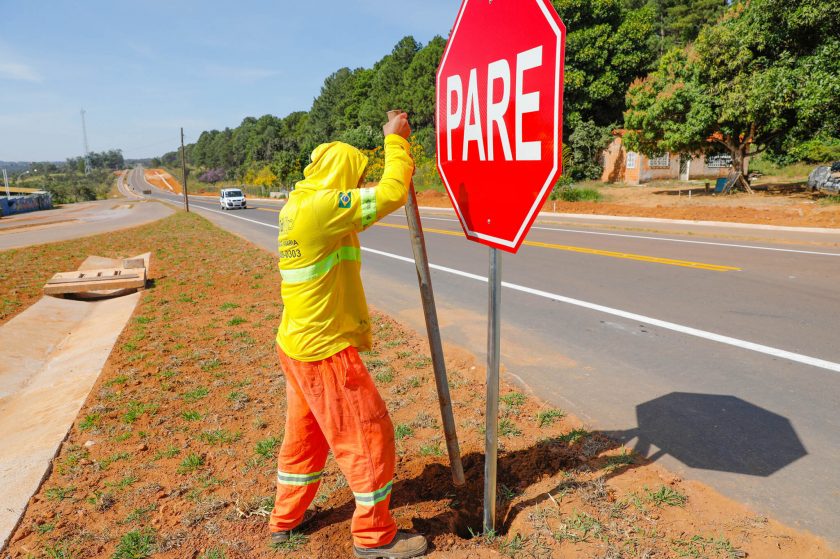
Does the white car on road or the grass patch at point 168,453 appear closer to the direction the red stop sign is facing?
the grass patch

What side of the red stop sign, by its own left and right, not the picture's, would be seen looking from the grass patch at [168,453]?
right

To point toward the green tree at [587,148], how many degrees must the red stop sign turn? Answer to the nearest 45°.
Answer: approximately 135° to its right

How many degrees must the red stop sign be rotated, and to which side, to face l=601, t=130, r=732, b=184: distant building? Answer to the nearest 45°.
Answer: approximately 135° to its right

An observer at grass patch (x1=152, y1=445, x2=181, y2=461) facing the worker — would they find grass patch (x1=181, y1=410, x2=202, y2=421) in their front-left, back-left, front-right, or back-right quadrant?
back-left

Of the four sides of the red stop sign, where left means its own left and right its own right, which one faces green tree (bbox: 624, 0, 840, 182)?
back

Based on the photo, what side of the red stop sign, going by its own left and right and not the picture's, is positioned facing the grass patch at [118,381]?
right

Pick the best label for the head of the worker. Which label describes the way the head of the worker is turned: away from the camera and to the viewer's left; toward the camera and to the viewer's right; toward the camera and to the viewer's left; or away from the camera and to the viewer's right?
away from the camera and to the viewer's right

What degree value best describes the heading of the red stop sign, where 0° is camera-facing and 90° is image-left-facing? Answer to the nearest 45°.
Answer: approximately 45°
